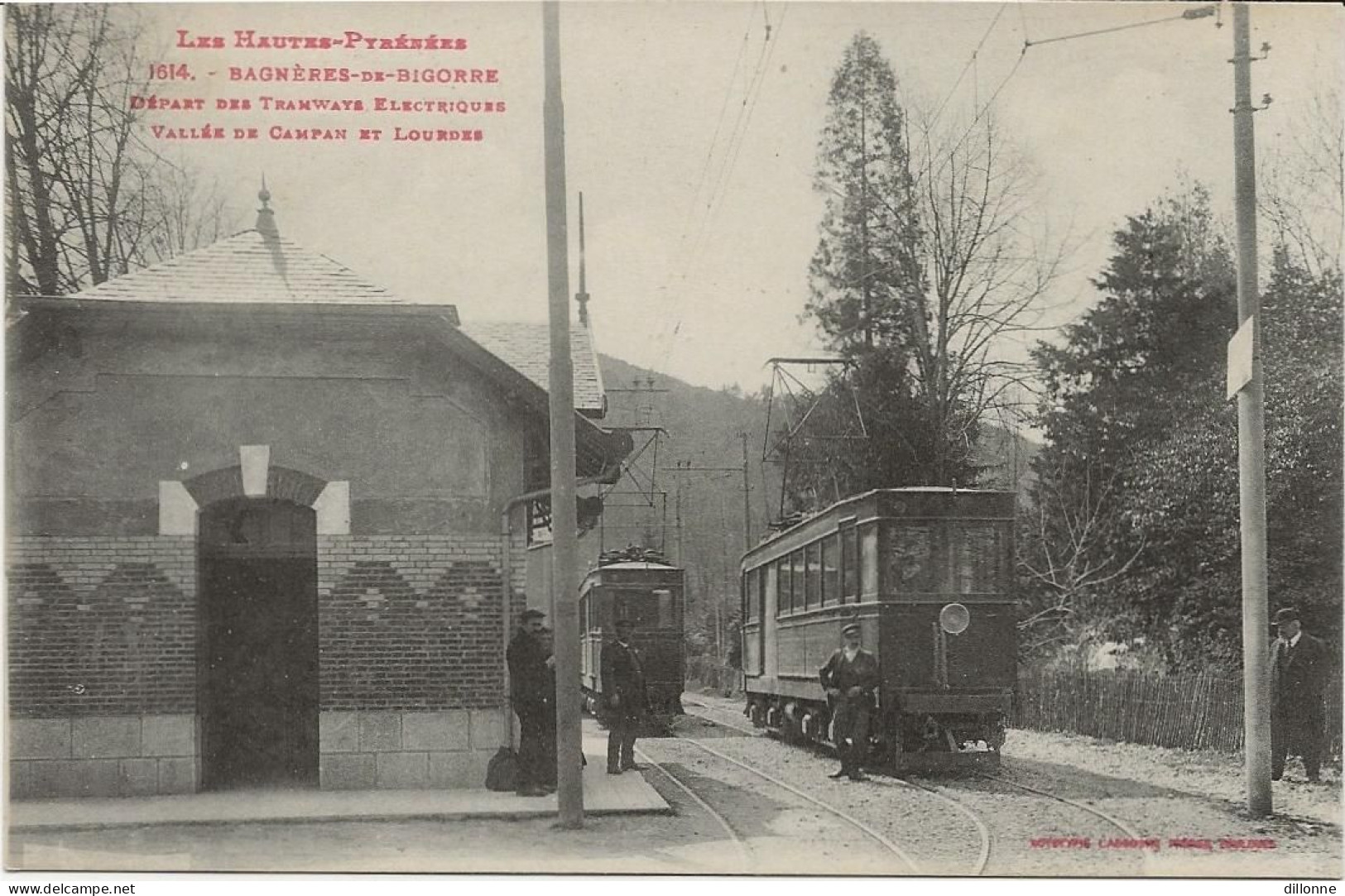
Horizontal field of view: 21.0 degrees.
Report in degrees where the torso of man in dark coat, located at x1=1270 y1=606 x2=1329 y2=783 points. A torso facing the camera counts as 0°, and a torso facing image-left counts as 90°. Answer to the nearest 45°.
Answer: approximately 45°

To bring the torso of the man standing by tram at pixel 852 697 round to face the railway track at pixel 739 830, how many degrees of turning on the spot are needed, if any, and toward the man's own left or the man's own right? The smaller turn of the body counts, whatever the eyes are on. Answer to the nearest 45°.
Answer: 0° — they already face it

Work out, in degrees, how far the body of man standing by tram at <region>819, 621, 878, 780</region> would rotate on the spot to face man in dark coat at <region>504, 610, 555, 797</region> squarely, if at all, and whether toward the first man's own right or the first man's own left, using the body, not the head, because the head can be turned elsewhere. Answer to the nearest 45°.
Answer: approximately 45° to the first man's own right

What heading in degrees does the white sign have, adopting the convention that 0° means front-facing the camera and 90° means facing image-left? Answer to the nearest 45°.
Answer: approximately 45°

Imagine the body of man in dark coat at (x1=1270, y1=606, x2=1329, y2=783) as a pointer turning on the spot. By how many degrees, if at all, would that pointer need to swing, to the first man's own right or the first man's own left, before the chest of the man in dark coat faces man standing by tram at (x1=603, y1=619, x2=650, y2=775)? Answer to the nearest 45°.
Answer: approximately 45° to the first man's own right

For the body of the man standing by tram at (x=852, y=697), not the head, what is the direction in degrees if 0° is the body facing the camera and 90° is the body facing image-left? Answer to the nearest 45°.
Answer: approximately 0°
